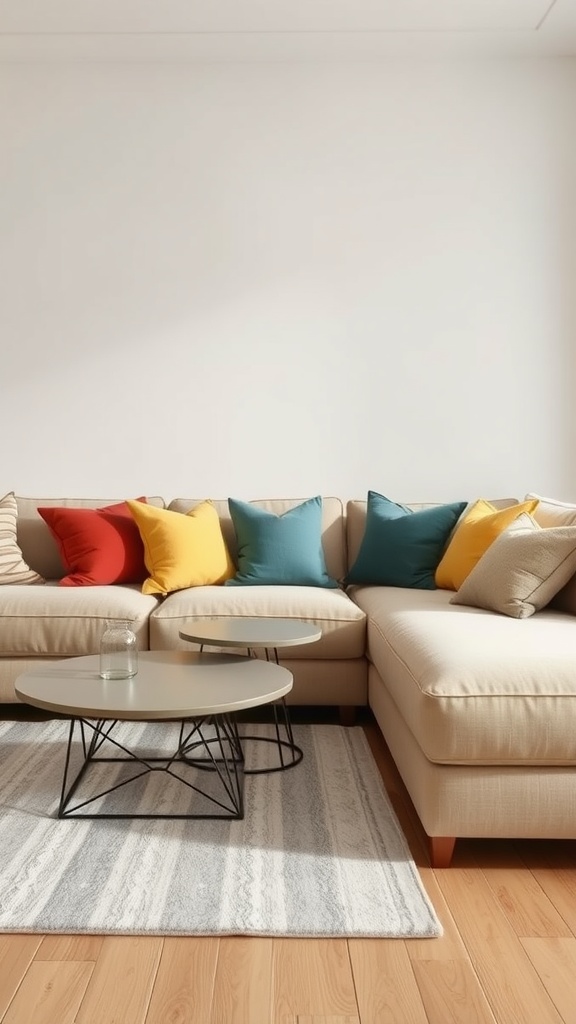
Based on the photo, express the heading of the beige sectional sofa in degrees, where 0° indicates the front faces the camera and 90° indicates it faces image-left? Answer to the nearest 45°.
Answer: approximately 0°

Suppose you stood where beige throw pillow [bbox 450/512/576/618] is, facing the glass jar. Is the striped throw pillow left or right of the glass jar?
right
